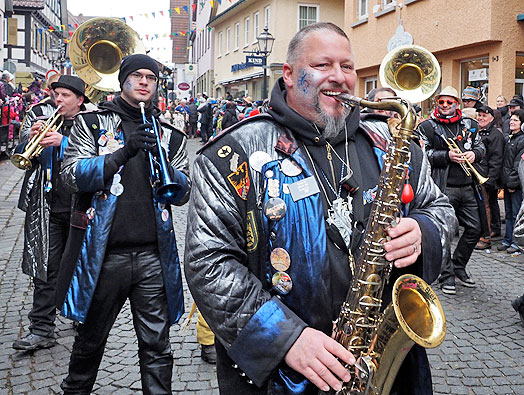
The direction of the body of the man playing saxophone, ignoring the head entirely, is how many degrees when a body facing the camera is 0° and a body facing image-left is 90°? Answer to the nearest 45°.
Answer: approximately 315°

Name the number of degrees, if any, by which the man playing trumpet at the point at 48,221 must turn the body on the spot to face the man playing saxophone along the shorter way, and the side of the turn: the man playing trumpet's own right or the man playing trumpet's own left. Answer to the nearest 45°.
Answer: approximately 45° to the man playing trumpet's own left

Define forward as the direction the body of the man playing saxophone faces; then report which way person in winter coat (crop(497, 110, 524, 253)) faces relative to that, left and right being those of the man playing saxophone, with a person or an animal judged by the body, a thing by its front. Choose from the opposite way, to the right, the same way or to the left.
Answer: to the right

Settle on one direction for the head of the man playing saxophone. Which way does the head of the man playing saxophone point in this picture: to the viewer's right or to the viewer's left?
to the viewer's right

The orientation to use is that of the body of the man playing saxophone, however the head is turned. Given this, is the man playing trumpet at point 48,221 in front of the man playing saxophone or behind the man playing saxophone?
behind
